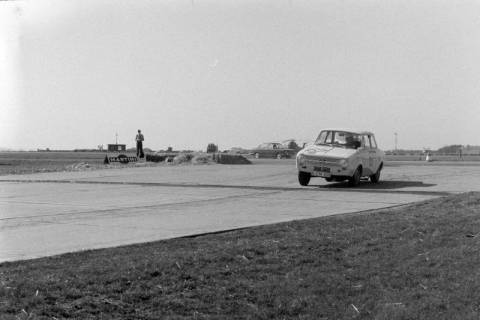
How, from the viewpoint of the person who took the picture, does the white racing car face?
facing the viewer and to the left of the viewer

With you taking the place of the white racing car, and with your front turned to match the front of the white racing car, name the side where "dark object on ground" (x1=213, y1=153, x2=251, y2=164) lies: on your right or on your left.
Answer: on your right
